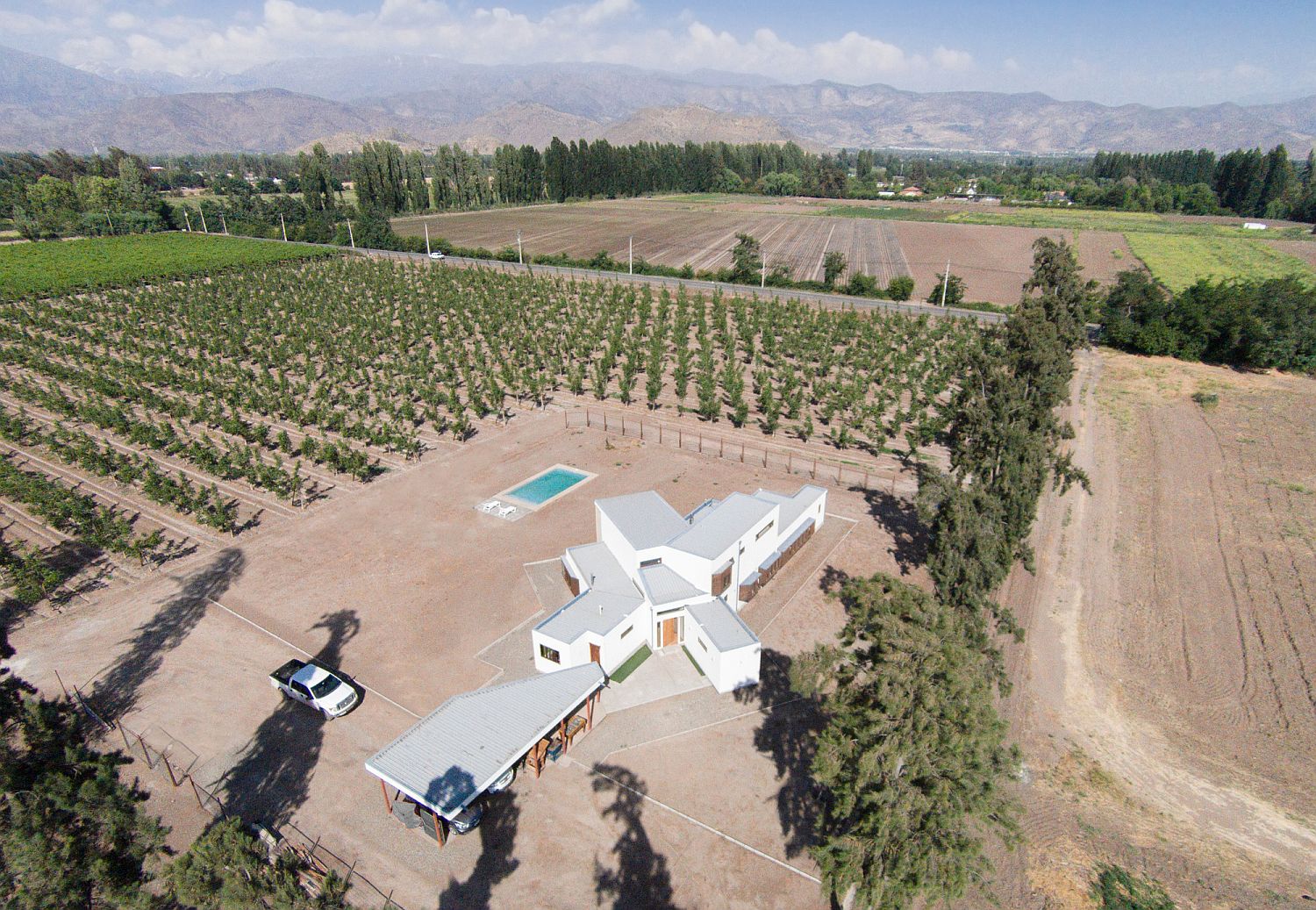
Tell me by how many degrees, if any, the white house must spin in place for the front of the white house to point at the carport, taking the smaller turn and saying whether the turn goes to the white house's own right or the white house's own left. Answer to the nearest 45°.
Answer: approximately 45° to the white house's own right

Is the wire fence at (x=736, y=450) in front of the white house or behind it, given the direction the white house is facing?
behind

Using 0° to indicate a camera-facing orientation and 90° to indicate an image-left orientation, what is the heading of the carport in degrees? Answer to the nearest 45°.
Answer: approximately 315°

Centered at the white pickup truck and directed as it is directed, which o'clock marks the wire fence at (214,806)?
The wire fence is roughly at 3 o'clock from the white pickup truck.

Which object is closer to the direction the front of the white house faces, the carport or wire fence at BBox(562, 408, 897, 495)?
the carport

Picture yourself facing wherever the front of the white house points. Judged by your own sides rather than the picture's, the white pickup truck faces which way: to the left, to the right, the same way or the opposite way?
to the left

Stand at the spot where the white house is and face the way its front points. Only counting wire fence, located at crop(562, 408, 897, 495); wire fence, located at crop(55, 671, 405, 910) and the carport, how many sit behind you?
1

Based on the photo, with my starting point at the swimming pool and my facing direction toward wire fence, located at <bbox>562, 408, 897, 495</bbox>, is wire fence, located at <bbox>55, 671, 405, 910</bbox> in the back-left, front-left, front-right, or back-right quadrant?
back-right

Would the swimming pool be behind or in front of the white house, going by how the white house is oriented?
behind

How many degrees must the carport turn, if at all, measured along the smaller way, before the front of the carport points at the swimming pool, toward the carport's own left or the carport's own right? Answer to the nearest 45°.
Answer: approximately 135° to the carport's own left

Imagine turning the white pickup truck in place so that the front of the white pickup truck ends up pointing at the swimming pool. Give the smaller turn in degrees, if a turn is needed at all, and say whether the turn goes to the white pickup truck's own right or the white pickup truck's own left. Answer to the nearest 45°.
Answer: approximately 90° to the white pickup truck's own left

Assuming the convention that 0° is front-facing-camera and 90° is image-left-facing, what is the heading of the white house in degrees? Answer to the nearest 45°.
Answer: approximately 0°

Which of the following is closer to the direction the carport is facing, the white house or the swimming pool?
the white house
